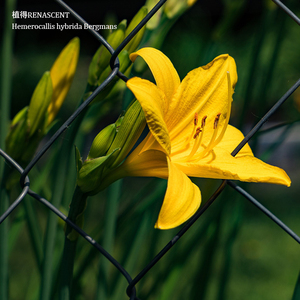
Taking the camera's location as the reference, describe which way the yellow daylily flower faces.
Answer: facing the viewer and to the right of the viewer
